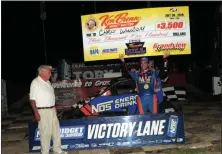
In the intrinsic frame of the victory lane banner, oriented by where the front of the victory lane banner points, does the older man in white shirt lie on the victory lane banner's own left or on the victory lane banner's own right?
on the victory lane banner's own right

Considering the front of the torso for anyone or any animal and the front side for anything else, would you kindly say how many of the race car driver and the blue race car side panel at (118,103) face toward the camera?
2

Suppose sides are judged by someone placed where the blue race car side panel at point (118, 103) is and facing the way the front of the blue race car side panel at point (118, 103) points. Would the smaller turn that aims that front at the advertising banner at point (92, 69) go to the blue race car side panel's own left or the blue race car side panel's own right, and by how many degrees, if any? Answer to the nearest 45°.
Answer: approximately 180°

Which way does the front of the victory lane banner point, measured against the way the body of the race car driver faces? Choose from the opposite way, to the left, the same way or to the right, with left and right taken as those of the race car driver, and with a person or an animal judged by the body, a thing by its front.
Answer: the same way

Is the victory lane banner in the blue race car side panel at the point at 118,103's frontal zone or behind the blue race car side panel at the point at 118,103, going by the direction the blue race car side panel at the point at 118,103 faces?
frontal zone

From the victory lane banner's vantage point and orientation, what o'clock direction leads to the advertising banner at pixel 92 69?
The advertising banner is roughly at 6 o'clock from the victory lane banner.

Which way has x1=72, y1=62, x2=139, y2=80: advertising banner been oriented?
toward the camera

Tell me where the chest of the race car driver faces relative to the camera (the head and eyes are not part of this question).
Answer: toward the camera

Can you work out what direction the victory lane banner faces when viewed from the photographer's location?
facing the viewer

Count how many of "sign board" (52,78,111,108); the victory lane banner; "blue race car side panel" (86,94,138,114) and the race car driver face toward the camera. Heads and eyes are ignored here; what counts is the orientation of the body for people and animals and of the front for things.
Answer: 4

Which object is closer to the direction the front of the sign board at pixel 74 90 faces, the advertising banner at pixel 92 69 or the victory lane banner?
the victory lane banner

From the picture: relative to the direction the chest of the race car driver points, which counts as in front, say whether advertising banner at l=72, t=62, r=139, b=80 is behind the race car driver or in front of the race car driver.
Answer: behind

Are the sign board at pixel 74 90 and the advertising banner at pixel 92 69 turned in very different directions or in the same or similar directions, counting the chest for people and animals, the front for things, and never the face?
same or similar directions
